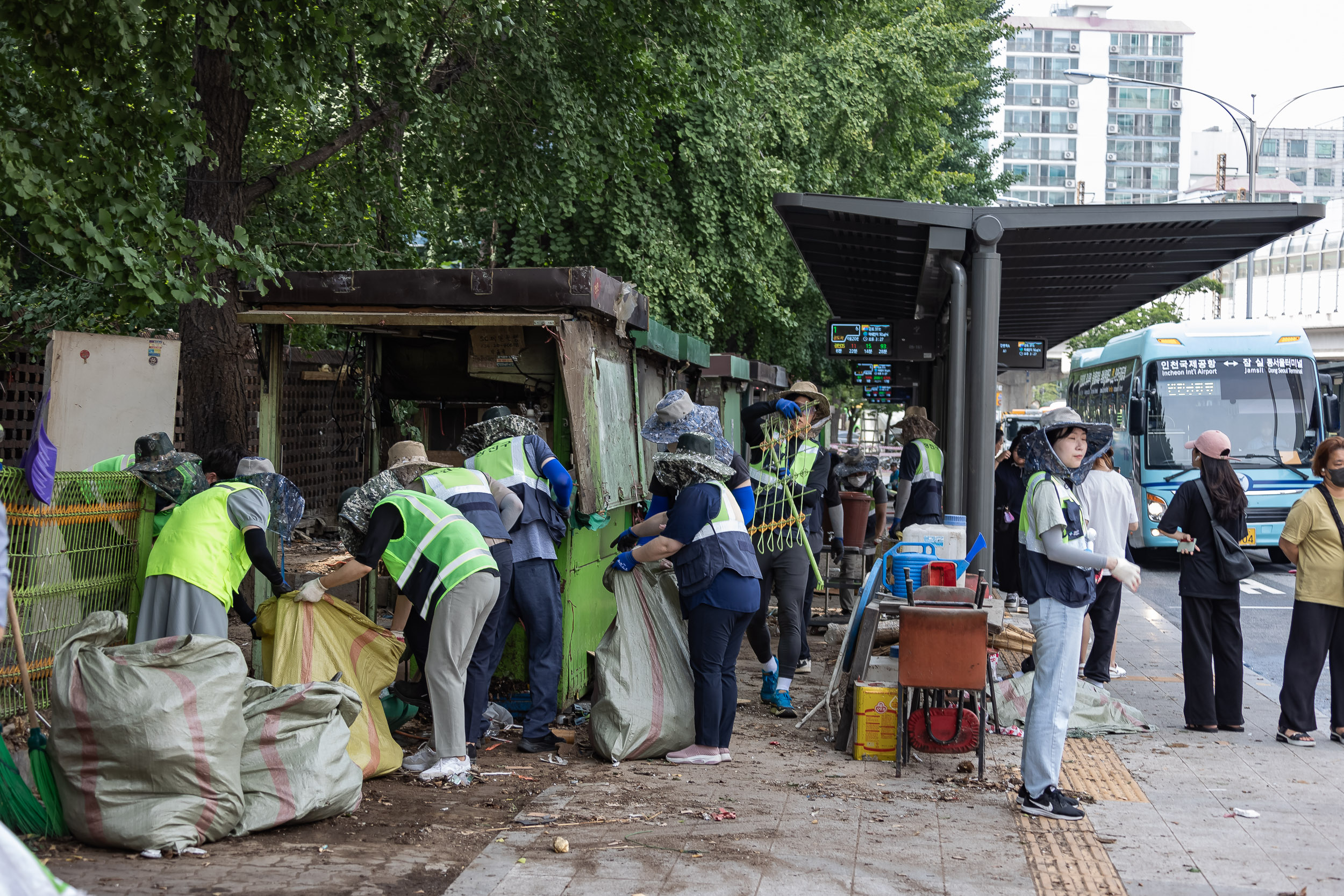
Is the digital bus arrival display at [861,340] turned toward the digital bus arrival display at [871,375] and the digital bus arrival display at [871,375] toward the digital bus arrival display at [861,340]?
no

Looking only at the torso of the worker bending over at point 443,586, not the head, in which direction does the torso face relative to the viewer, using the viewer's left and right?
facing to the left of the viewer

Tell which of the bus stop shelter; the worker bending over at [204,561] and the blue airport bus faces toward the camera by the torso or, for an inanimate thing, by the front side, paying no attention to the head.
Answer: the blue airport bus

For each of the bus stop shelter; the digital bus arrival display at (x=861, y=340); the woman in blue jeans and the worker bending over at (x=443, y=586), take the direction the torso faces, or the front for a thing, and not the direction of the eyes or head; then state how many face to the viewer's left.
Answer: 1

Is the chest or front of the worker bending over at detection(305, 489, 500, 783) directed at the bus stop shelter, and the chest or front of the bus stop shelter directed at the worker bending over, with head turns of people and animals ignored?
no

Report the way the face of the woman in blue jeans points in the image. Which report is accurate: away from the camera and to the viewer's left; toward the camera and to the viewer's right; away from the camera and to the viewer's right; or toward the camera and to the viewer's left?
toward the camera and to the viewer's right

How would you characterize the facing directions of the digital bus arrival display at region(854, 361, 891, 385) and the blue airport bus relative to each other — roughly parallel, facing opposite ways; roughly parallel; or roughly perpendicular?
roughly parallel

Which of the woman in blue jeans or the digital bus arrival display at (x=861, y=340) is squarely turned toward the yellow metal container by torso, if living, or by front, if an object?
the digital bus arrival display

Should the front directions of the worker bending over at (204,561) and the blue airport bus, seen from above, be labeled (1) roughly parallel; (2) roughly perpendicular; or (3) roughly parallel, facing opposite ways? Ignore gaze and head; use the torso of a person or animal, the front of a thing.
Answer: roughly perpendicular

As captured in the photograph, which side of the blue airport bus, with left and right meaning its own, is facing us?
front

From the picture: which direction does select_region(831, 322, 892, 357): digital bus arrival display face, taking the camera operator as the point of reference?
facing the viewer

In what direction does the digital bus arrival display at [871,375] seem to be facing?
toward the camera

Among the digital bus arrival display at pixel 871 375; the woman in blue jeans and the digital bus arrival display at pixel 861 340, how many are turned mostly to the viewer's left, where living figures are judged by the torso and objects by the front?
0

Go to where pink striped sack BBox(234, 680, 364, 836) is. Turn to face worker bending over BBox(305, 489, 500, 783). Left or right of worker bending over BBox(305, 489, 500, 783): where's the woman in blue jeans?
right

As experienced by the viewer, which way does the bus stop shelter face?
facing to the right of the viewer
